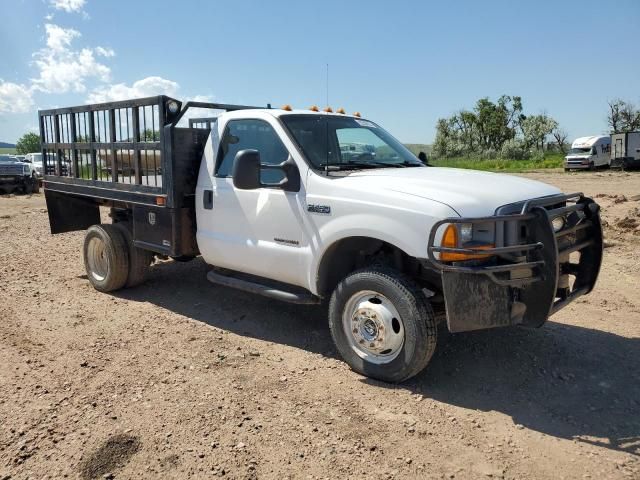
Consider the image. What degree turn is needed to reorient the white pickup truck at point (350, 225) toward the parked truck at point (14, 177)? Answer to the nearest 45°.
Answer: approximately 180°

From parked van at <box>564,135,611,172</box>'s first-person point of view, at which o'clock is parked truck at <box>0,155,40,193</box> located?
parked truck at <box>0,155,40,193</box> is roughly at 12 o'clock from parked van at <box>564,135,611,172</box>.

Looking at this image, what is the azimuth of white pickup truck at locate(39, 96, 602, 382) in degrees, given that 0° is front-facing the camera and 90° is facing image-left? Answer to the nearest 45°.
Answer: approximately 315°

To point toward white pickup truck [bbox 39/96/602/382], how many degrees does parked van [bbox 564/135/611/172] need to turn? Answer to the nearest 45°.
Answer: approximately 45° to its left

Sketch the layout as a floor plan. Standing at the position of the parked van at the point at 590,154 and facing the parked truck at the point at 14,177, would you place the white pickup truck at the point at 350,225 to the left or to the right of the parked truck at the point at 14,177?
left

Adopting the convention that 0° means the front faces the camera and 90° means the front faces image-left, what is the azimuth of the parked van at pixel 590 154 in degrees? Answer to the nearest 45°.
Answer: approximately 45°

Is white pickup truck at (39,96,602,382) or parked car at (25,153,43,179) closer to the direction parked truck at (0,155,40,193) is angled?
the white pickup truck

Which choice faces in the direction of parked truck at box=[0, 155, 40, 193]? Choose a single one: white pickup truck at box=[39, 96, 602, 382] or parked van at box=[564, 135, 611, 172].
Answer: parked van at box=[564, 135, 611, 172]

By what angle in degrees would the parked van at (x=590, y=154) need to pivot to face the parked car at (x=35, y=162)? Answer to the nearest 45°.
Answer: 0° — it already faces it

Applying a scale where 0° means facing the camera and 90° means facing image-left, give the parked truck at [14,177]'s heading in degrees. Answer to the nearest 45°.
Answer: approximately 315°
